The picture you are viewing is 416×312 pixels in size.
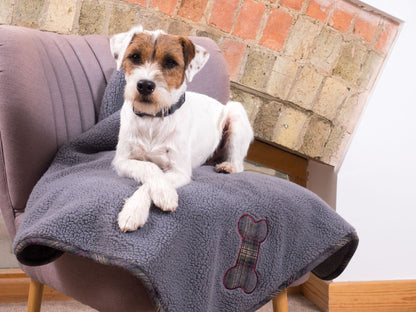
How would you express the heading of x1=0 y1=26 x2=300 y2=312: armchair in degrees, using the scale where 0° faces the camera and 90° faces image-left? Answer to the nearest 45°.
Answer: approximately 315°

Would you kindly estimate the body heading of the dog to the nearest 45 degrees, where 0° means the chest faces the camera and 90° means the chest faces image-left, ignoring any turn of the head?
approximately 45°
